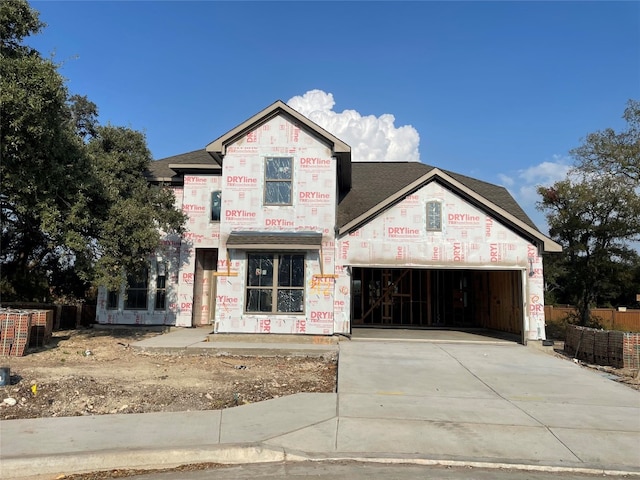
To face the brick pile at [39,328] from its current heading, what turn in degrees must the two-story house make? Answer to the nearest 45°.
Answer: approximately 90° to its right

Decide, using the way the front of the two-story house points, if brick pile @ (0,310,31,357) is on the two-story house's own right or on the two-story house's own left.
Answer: on the two-story house's own right

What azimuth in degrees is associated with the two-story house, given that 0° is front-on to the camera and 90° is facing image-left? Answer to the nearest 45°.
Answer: approximately 0°

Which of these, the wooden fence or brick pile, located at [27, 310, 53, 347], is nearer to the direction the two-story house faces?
the brick pile

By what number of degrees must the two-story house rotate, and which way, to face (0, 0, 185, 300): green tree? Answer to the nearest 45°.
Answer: approximately 90° to its right

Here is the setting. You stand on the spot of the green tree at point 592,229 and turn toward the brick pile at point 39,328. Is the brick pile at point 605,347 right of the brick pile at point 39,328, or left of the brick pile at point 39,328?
left

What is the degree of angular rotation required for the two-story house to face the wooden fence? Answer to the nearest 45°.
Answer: approximately 135° to its left

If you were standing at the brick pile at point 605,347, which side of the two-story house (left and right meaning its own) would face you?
left

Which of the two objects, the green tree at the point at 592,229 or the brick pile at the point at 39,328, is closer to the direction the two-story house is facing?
the brick pile
